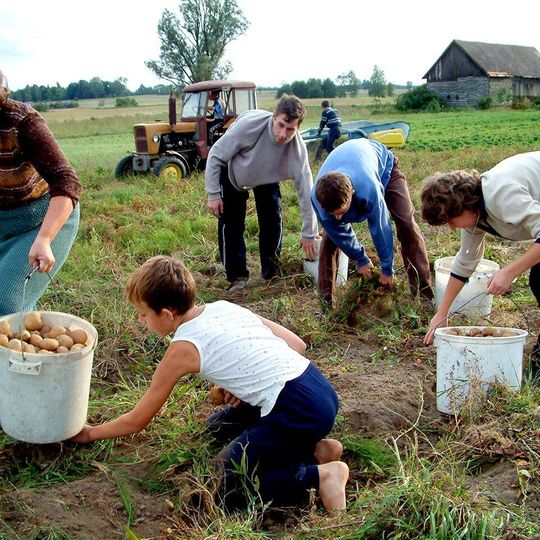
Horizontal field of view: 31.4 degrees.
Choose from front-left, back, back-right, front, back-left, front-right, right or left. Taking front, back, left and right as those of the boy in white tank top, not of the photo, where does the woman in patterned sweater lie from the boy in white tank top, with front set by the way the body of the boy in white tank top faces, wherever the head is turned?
front-right

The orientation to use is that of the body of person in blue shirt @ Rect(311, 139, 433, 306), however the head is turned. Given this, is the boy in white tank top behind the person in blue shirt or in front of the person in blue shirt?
in front

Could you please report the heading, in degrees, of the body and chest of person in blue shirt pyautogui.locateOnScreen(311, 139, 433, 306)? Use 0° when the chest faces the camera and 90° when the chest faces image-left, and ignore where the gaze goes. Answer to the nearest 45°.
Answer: approximately 45°

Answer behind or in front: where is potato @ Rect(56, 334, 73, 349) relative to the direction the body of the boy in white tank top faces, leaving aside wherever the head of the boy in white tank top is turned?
in front

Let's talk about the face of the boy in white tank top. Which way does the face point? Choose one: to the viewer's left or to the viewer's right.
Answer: to the viewer's left

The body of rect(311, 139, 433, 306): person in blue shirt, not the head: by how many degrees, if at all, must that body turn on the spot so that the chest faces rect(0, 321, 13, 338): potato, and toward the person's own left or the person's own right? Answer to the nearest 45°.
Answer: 0° — they already face it

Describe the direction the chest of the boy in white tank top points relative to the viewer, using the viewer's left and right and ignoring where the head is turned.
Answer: facing to the left of the viewer

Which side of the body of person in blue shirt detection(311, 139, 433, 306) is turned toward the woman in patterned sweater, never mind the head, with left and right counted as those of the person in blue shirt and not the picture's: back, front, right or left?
front

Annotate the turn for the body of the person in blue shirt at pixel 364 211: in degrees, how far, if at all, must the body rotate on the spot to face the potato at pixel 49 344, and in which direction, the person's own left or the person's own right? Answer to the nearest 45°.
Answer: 0° — they already face it

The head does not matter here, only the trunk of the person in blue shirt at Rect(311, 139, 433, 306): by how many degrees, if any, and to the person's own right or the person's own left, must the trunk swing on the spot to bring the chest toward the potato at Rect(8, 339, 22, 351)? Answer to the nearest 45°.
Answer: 0° — they already face it

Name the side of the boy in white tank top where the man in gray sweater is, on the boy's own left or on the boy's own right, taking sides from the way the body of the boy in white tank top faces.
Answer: on the boy's own right

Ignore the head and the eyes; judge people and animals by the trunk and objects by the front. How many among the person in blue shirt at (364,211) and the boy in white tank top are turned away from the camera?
0

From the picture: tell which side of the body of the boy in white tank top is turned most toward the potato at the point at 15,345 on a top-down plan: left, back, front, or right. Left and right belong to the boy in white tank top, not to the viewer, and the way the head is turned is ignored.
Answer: front

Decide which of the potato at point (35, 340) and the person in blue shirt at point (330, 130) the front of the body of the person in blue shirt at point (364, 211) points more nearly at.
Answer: the potato

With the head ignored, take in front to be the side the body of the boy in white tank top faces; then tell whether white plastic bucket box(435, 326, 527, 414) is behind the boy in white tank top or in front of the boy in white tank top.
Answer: behind
